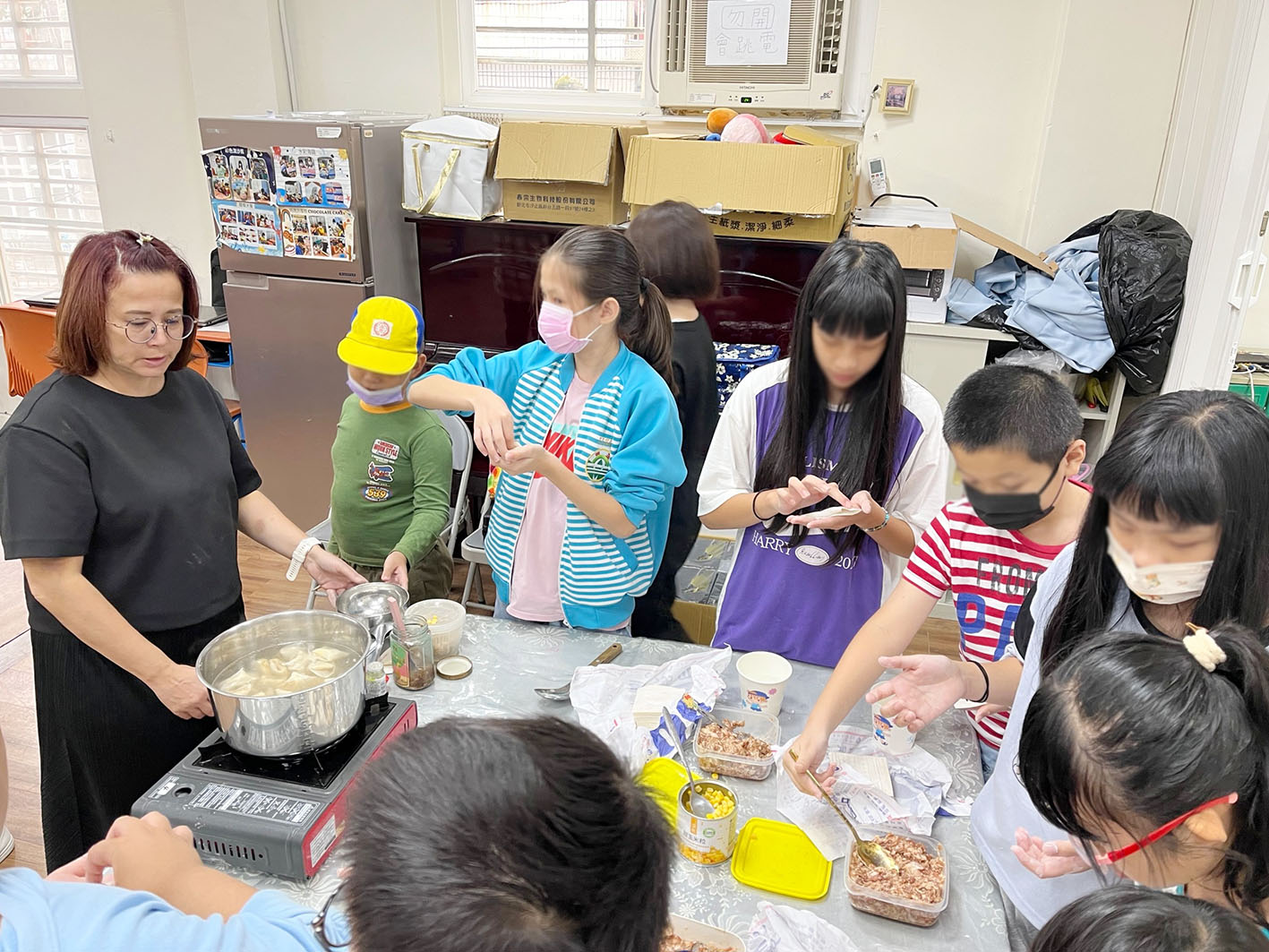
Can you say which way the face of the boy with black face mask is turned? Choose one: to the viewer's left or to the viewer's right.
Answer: to the viewer's left

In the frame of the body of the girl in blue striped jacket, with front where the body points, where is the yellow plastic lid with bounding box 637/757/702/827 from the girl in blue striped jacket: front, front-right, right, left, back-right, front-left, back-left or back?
front-left

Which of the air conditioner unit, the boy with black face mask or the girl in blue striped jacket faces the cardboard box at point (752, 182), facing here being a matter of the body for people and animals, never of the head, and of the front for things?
the air conditioner unit

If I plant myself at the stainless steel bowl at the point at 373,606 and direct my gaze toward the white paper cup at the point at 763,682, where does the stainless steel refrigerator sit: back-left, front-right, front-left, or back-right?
back-left

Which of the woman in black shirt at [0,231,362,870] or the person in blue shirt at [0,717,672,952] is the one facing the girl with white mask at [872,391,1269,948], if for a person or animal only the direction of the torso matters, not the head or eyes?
the woman in black shirt

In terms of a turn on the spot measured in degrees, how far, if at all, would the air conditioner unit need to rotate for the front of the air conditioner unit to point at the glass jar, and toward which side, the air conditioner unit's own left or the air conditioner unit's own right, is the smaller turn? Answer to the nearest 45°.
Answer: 0° — it already faces it

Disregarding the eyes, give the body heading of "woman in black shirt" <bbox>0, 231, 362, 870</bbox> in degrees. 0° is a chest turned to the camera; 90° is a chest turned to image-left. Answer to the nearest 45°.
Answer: approximately 315°

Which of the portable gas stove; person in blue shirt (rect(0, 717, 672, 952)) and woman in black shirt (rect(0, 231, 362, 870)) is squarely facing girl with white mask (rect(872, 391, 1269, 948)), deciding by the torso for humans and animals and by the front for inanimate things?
the woman in black shirt

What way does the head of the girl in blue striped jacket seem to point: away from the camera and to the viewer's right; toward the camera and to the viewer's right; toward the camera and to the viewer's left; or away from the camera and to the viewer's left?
toward the camera and to the viewer's left

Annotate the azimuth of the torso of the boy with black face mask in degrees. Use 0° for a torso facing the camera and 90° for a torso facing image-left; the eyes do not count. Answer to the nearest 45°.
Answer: approximately 45°
